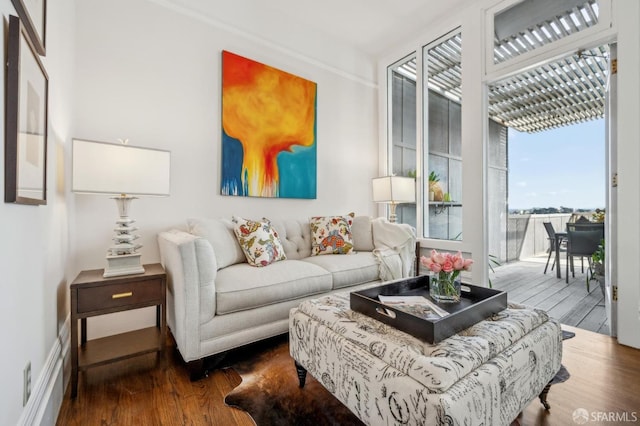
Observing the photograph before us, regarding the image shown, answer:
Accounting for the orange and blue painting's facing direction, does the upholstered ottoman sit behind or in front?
in front

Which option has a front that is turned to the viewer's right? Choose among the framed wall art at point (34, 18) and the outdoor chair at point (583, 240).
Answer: the framed wall art

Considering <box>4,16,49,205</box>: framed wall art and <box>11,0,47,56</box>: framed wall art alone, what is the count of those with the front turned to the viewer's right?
2

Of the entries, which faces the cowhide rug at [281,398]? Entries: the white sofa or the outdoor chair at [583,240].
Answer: the white sofa

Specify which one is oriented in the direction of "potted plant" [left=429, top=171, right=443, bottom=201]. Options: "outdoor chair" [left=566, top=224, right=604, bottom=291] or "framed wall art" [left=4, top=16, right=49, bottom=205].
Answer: the framed wall art

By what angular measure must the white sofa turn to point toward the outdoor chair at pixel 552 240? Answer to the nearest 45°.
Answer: approximately 45° to its left

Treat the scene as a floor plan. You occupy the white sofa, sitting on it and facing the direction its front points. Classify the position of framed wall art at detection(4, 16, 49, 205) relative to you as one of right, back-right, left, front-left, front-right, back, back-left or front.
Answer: right

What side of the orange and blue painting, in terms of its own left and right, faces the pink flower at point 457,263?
front

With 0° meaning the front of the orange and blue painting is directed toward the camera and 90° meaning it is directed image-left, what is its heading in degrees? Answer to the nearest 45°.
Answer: approximately 315°

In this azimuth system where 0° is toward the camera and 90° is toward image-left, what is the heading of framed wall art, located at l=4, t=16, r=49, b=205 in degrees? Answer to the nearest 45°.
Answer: approximately 270°

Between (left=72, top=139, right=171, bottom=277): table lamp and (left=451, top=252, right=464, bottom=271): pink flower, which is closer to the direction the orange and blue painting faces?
the pink flower

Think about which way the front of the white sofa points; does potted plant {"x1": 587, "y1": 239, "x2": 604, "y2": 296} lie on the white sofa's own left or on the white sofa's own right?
on the white sofa's own left

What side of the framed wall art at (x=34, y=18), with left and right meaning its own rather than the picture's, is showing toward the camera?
right

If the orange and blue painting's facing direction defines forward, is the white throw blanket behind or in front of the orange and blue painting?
in front
